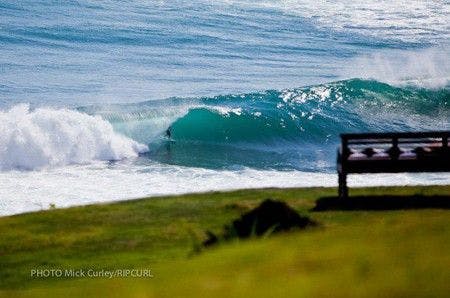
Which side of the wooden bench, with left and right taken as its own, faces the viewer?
back

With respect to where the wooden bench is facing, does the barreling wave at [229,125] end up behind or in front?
in front
